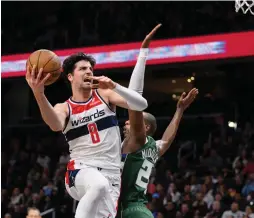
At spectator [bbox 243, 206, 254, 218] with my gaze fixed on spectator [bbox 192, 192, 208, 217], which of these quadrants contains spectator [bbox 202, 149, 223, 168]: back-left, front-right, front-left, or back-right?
front-right

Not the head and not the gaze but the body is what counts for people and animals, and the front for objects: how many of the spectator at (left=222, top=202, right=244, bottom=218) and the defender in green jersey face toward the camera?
1

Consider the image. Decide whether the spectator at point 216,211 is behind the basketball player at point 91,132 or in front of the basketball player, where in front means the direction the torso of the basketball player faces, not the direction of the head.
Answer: behind

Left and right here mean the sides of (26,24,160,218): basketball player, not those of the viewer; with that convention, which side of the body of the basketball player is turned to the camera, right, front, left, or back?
front

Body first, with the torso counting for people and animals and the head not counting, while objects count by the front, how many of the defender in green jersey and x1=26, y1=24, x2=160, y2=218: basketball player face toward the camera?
1

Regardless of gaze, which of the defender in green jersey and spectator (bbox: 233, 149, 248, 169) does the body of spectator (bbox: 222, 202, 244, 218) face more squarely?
the defender in green jersey

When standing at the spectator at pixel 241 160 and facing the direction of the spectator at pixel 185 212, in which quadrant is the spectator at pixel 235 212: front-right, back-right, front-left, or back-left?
front-left

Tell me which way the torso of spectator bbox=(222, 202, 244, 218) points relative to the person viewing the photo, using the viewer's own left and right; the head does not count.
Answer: facing the viewer

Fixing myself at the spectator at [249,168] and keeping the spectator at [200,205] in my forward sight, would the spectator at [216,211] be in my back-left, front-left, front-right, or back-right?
front-left

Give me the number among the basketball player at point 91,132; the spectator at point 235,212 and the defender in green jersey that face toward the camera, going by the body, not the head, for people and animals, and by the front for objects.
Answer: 2

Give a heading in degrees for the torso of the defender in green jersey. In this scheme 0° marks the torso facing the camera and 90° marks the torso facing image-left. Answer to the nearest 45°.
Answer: approximately 135°

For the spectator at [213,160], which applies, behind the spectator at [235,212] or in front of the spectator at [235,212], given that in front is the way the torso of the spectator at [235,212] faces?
behind

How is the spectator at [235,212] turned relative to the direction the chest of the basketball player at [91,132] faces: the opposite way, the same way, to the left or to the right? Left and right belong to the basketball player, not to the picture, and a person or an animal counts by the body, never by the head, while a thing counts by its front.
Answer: the same way

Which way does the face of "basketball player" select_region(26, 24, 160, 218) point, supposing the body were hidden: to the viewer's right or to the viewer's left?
to the viewer's right

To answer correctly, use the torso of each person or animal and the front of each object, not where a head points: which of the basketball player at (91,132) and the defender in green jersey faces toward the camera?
the basketball player
